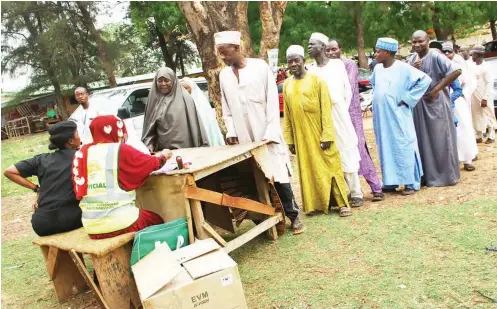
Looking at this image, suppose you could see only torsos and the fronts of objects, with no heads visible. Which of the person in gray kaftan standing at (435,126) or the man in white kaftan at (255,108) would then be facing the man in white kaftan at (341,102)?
the person in gray kaftan standing

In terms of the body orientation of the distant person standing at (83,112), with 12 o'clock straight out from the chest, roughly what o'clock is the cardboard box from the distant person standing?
The cardboard box is roughly at 12 o'clock from the distant person standing.

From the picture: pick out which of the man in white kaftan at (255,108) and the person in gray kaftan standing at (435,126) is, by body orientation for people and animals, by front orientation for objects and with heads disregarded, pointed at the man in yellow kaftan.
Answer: the person in gray kaftan standing

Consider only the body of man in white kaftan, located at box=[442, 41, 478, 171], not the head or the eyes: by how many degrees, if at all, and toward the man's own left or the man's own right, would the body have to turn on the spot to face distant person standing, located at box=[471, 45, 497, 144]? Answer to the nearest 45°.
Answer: approximately 135° to the man's own right

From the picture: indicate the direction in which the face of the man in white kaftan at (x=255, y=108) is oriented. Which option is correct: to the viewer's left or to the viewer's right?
to the viewer's left

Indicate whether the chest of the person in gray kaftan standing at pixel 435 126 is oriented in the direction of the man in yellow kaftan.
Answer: yes

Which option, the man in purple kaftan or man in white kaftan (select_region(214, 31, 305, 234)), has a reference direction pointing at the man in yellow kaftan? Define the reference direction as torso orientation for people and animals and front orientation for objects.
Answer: the man in purple kaftan

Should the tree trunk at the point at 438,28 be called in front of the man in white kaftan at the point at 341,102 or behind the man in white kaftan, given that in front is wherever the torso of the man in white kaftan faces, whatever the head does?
behind

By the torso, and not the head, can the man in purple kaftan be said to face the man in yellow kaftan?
yes
